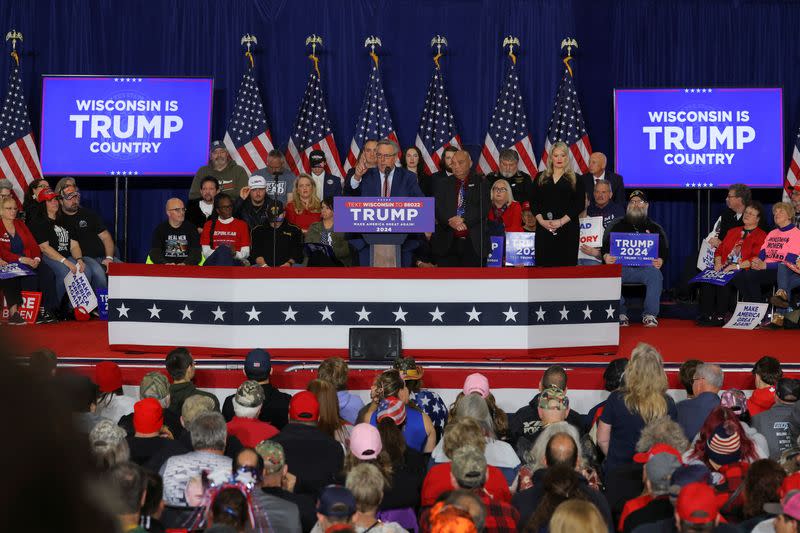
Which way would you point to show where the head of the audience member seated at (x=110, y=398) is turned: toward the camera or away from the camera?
away from the camera

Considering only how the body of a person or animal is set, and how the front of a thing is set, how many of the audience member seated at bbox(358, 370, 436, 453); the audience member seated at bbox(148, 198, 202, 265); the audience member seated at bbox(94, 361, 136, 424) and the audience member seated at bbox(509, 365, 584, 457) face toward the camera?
1

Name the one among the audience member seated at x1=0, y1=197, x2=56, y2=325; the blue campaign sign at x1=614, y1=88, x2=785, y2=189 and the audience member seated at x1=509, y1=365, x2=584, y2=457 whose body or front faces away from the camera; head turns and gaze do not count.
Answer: the audience member seated at x1=509, y1=365, x2=584, y2=457

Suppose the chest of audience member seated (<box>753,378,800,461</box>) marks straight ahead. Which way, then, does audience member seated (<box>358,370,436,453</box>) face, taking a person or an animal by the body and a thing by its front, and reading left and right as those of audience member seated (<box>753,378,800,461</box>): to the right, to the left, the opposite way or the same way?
the same way

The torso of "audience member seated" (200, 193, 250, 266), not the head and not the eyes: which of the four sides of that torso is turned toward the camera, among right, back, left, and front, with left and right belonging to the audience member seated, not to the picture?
front

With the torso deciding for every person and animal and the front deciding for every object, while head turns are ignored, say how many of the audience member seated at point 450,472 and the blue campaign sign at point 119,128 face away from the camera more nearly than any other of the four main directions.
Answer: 1

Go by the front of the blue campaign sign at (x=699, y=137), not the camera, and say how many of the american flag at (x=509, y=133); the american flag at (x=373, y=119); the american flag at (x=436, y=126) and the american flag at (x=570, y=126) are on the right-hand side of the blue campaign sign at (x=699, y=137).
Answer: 4

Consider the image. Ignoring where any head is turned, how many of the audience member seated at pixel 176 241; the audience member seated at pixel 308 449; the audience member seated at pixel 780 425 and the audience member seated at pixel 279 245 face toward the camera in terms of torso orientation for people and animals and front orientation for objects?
2

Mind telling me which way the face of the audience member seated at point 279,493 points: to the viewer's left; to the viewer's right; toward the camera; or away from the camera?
away from the camera

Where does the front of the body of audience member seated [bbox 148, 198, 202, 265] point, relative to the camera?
toward the camera

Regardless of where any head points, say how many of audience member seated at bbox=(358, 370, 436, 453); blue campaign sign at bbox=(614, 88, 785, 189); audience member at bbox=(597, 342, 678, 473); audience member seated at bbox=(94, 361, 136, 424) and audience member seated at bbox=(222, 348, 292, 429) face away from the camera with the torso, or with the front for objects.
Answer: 4

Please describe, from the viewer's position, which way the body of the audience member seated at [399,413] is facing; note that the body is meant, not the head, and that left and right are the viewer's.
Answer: facing away from the viewer

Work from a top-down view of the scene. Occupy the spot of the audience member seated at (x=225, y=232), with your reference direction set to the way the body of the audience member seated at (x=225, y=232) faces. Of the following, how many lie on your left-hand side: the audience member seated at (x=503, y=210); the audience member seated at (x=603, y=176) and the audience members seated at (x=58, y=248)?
2

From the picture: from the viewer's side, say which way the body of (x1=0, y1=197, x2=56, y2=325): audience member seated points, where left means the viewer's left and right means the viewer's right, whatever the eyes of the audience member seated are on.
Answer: facing the viewer and to the right of the viewer

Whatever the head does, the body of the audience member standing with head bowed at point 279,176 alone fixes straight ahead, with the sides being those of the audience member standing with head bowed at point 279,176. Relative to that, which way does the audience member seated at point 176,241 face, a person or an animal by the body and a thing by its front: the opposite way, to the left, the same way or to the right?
the same way

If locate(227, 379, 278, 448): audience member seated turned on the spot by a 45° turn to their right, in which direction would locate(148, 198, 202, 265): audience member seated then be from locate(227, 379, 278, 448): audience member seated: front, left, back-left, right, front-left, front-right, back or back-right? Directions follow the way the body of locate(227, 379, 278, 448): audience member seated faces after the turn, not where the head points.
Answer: front-left

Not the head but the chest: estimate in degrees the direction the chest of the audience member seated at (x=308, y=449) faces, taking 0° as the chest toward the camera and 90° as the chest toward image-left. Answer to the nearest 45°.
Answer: approximately 180°

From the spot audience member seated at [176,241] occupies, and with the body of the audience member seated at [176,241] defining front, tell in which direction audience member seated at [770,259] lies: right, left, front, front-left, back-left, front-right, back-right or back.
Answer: left

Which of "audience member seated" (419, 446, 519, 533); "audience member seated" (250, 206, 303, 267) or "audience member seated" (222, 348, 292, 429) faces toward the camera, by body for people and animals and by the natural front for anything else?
"audience member seated" (250, 206, 303, 267)

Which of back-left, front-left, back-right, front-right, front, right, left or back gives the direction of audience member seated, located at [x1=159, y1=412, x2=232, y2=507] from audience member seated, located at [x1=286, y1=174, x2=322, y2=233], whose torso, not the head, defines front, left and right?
front

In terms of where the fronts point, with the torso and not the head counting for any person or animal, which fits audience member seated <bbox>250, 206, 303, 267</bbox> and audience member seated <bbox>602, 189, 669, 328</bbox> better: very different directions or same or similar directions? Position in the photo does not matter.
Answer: same or similar directions

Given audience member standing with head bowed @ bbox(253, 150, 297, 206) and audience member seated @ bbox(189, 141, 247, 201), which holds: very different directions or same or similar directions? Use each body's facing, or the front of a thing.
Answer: same or similar directions

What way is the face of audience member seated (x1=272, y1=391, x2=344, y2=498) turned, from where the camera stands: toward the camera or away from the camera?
away from the camera

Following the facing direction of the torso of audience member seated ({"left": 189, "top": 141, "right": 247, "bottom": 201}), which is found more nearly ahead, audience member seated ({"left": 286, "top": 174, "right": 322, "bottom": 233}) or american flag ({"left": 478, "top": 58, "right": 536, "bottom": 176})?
the audience member seated
